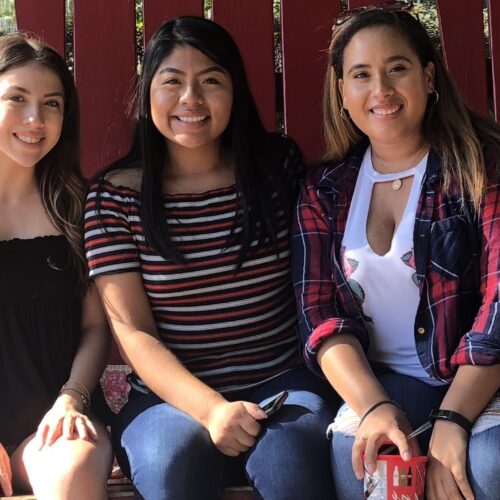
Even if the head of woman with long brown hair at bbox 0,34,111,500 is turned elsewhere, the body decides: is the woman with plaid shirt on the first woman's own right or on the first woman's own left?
on the first woman's own left

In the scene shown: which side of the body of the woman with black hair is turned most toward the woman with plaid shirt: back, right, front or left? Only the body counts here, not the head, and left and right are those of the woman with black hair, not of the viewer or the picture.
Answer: left

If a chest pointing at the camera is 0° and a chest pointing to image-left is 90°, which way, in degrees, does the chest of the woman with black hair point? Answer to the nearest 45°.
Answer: approximately 0°

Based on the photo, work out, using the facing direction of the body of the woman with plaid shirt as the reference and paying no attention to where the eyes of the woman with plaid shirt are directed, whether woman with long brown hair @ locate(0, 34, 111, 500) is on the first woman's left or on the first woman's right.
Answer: on the first woman's right

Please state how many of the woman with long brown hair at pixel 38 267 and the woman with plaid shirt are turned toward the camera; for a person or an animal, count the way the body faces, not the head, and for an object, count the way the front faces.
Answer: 2
